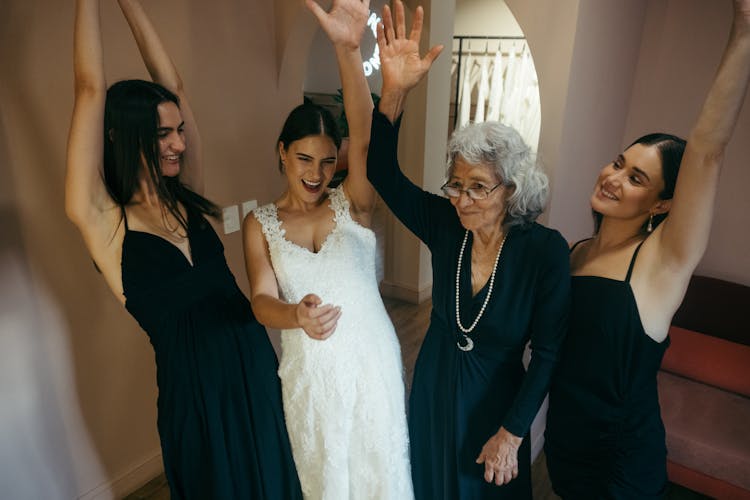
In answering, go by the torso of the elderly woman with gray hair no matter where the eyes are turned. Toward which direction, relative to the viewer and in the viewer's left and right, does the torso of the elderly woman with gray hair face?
facing the viewer and to the left of the viewer

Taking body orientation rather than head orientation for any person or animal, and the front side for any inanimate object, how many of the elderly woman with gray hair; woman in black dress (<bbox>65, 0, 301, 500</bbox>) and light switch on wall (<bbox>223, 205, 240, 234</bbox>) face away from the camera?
0

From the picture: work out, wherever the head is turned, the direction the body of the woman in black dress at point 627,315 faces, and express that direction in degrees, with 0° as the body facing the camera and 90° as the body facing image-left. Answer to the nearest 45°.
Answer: approximately 45°

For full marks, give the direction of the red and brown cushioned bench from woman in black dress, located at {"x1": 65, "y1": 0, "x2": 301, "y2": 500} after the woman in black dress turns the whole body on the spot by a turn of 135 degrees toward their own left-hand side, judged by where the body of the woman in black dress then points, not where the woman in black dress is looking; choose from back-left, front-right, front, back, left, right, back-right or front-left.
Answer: right

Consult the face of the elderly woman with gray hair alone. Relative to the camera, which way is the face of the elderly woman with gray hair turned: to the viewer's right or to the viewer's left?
to the viewer's left

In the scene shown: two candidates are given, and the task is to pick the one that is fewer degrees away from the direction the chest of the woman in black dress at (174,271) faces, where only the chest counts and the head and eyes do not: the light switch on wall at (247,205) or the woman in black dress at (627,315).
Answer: the woman in black dress

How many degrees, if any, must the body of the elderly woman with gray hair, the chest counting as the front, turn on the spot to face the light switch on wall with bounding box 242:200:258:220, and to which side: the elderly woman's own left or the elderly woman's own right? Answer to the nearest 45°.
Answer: approximately 90° to the elderly woman's own right

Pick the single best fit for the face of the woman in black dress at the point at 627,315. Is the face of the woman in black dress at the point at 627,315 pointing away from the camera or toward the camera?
toward the camera

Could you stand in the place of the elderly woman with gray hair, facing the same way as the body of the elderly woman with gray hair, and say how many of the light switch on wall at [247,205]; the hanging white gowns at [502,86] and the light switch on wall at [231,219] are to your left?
0

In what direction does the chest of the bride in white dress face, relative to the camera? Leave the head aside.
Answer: toward the camera

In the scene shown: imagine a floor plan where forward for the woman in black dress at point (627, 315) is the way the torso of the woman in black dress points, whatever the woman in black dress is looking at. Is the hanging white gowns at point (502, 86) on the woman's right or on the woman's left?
on the woman's right

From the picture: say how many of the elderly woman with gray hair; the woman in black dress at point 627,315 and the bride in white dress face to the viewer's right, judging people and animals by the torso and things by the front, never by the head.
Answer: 0

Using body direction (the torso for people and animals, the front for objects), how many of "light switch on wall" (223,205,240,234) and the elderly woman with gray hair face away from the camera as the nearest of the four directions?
0

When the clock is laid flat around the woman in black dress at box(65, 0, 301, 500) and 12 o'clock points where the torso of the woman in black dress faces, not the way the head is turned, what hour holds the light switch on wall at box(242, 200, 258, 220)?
The light switch on wall is roughly at 8 o'clock from the woman in black dress.

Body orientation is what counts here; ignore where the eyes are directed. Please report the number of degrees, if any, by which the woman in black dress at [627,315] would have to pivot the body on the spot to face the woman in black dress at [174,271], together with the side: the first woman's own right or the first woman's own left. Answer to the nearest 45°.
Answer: approximately 45° to the first woman's own right

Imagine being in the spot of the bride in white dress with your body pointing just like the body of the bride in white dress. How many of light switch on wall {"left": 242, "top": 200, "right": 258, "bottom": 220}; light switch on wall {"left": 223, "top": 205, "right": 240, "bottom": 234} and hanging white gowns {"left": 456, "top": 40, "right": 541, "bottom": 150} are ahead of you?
0

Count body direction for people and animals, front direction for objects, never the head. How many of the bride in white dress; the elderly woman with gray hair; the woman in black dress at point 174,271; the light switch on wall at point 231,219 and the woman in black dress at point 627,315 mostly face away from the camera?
0
